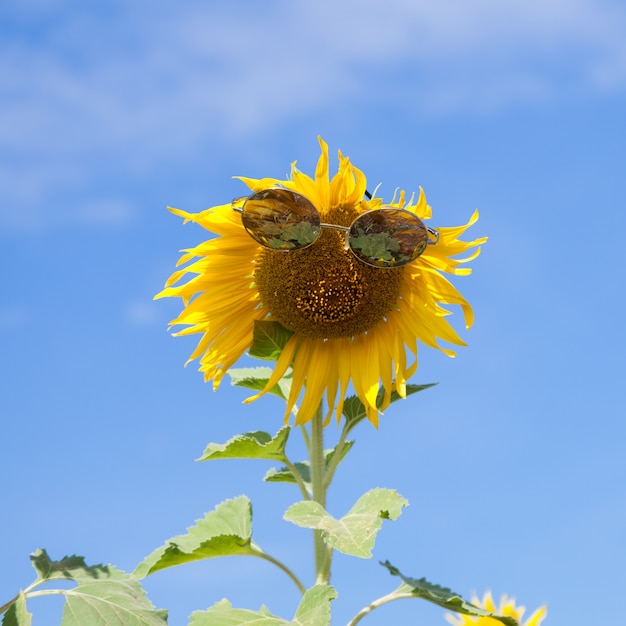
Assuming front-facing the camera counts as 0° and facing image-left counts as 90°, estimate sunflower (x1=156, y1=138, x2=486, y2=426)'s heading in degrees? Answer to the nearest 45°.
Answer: approximately 0°
